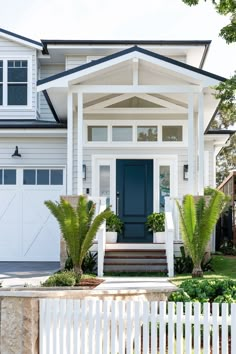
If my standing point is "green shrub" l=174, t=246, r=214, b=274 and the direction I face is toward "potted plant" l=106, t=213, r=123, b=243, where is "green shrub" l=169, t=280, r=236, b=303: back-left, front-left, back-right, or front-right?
back-left

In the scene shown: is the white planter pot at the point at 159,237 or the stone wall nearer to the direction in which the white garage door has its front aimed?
the stone wall

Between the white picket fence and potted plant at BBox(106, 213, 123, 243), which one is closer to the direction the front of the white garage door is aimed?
the white picket fence

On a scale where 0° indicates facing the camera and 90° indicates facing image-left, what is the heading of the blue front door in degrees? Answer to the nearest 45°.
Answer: approximately 0°

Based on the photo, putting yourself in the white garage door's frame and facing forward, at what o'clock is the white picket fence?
The white picket fence is roughly at 12 o'clock from the white garage door.

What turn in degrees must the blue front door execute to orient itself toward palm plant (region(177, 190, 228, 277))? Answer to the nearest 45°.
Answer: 0° — it already faces it

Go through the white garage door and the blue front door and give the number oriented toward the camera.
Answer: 2

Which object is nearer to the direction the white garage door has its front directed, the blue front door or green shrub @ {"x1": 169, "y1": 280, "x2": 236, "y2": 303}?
the green shrub

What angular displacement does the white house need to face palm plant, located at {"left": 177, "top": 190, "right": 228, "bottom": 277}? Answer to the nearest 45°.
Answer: approximately 45° to its left
